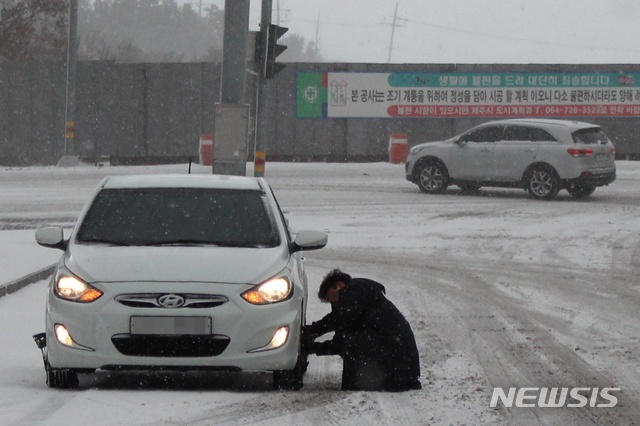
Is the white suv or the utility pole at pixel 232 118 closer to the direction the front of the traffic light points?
the white suv

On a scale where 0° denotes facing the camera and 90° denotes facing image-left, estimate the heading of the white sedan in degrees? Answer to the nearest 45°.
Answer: approximately 0°

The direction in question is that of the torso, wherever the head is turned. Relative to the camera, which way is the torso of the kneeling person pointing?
to the viewer's left

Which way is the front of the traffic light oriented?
to the viewer's right

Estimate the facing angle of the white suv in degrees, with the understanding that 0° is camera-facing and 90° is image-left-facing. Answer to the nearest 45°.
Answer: approximately 135°

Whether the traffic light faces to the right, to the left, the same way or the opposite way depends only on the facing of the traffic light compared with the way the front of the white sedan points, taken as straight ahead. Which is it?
to the left

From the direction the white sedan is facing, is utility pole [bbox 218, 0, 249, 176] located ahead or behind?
behind

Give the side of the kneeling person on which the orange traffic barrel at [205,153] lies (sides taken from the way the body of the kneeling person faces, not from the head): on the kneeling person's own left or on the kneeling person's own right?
on the kneeling person's own right

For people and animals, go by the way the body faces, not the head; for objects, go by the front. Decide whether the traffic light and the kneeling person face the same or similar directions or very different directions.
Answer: very different directions
